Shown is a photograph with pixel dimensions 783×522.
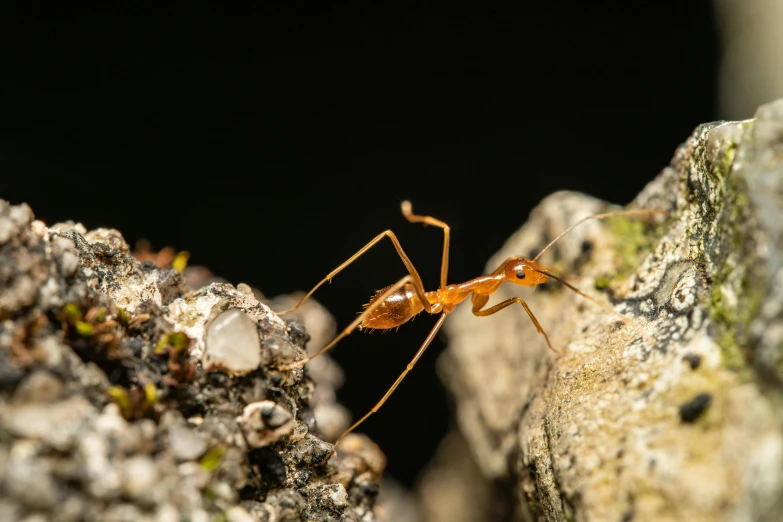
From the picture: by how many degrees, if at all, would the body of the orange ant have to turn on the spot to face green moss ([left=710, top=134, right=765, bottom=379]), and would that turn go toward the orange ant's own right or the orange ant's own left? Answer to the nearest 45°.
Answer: approximately 45° to the orange ant's own right

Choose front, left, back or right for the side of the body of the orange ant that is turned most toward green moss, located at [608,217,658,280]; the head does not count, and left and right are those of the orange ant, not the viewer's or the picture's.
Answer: front

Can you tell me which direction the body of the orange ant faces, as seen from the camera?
to the viewer's right

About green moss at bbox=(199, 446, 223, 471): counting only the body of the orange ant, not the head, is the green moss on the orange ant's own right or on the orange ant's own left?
on the orange ant's own right
